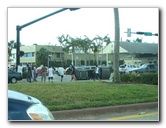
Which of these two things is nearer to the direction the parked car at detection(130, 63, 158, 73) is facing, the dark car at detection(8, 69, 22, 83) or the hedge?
the dark car

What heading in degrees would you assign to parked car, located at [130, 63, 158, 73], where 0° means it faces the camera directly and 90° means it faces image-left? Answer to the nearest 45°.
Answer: approximately 90°

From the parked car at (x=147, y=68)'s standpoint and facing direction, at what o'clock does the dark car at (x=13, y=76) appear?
The dark car is roughly at 11 o'clock from the parked car.

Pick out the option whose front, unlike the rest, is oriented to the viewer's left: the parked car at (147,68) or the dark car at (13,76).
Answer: the parked car

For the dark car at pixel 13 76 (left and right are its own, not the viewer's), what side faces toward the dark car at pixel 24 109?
right

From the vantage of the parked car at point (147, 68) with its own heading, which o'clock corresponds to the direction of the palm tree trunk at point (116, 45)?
The palm tree trunk is roughly at 11 o'clock from the parked car.
